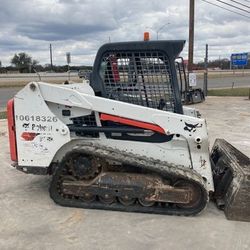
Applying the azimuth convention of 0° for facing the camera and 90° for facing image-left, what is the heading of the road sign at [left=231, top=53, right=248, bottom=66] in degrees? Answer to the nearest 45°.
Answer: approximately 0°

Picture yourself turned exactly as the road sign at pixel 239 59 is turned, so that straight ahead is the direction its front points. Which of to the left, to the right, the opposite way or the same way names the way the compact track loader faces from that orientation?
to the left

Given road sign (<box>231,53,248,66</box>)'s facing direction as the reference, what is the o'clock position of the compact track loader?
The compact track loader is roughly at 12 o'clock from the road sign.

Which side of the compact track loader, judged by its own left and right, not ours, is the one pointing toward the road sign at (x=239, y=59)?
left

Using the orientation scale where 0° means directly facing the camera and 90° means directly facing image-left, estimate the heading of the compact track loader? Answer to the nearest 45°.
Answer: approximately 270°

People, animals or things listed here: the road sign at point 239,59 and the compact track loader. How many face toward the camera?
1
